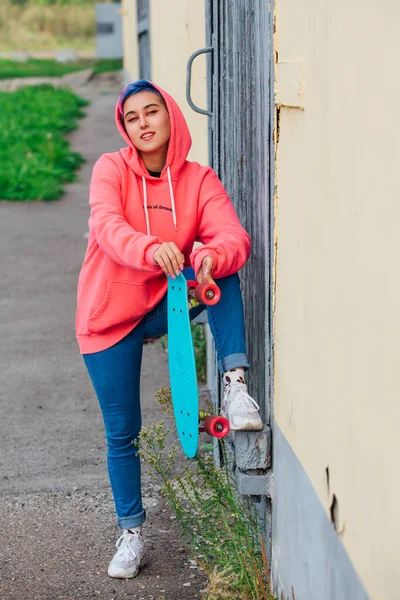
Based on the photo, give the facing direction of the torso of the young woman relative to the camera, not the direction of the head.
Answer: toward the camera
